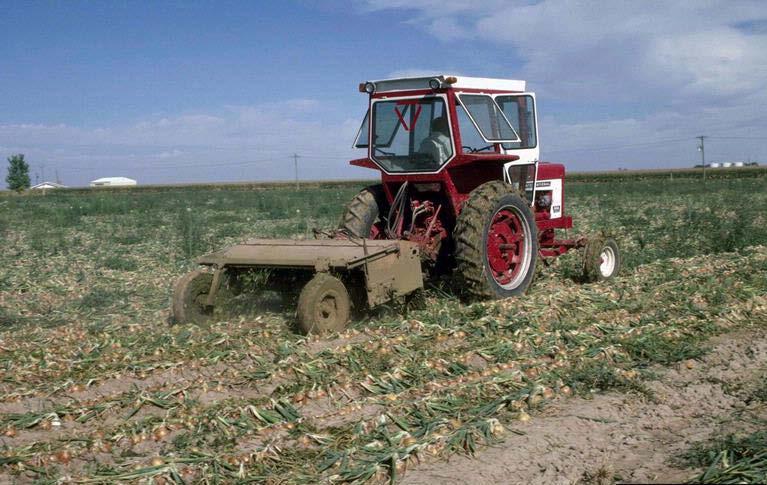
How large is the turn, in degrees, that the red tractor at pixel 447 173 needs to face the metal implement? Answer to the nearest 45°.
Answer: approximately 180°

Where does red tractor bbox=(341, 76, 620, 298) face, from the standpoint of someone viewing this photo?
facing away from the viewer and to the right of the viewer
